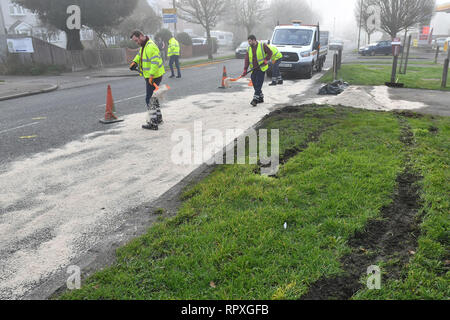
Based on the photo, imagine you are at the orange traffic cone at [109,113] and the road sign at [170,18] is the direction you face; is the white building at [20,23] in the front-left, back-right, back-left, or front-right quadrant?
front-left

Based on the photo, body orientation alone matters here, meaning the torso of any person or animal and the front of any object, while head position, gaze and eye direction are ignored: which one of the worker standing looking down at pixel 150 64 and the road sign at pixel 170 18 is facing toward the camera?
the road sign

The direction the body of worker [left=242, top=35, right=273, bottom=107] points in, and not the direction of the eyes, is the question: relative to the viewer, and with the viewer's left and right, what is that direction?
facing the viewer and to the left of the viewer

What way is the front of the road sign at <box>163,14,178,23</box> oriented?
toward the camera

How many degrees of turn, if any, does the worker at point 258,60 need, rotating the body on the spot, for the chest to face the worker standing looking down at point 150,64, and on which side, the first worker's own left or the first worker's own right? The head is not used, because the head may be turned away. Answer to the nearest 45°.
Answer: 0° — they already face them

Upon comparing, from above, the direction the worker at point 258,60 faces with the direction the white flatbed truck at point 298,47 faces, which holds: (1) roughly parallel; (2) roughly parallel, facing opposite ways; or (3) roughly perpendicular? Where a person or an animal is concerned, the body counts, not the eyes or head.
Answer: roughly parallel

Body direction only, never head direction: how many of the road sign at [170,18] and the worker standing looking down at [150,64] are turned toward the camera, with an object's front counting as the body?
1

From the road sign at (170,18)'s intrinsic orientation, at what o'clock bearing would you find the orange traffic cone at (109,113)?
The orange traffic cone is roughly at 12 o'clock from the road sign.

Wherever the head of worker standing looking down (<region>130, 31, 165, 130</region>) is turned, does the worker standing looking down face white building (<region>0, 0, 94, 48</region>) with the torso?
no

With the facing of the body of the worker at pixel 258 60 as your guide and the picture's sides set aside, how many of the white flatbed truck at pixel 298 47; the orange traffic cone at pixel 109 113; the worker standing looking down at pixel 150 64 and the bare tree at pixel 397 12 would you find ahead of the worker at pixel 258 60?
2

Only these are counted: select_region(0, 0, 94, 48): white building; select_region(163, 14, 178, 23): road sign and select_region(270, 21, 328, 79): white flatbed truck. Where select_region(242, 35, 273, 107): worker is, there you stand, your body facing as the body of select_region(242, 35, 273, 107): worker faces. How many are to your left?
0

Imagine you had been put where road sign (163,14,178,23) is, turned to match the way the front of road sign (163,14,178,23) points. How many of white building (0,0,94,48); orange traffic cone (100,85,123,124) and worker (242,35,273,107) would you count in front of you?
2

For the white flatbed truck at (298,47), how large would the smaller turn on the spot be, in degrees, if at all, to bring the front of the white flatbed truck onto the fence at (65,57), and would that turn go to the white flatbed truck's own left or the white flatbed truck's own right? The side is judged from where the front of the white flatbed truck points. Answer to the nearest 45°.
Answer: approximately 45° to the white flatbed truck's own right

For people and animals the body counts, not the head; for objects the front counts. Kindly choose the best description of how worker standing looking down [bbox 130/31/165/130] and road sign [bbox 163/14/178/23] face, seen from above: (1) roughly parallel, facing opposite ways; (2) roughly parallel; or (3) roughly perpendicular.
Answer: roughly perpendicular
